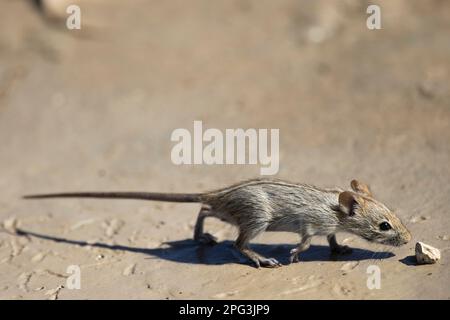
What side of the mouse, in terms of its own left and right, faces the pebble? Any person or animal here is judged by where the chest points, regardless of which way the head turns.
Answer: front

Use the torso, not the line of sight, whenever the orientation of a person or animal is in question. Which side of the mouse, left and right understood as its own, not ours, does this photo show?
right
